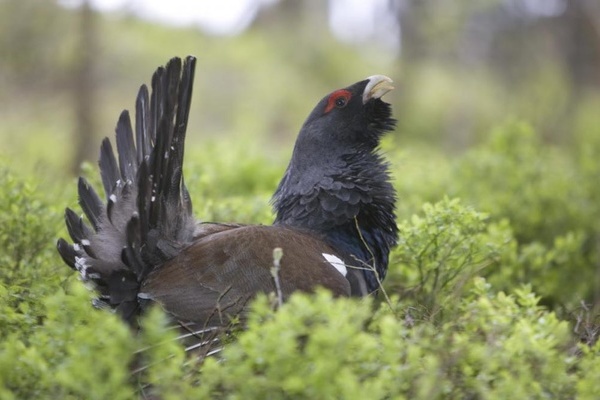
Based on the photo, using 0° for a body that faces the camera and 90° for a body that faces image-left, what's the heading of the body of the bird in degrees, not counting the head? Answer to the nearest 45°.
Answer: approximately 270°
